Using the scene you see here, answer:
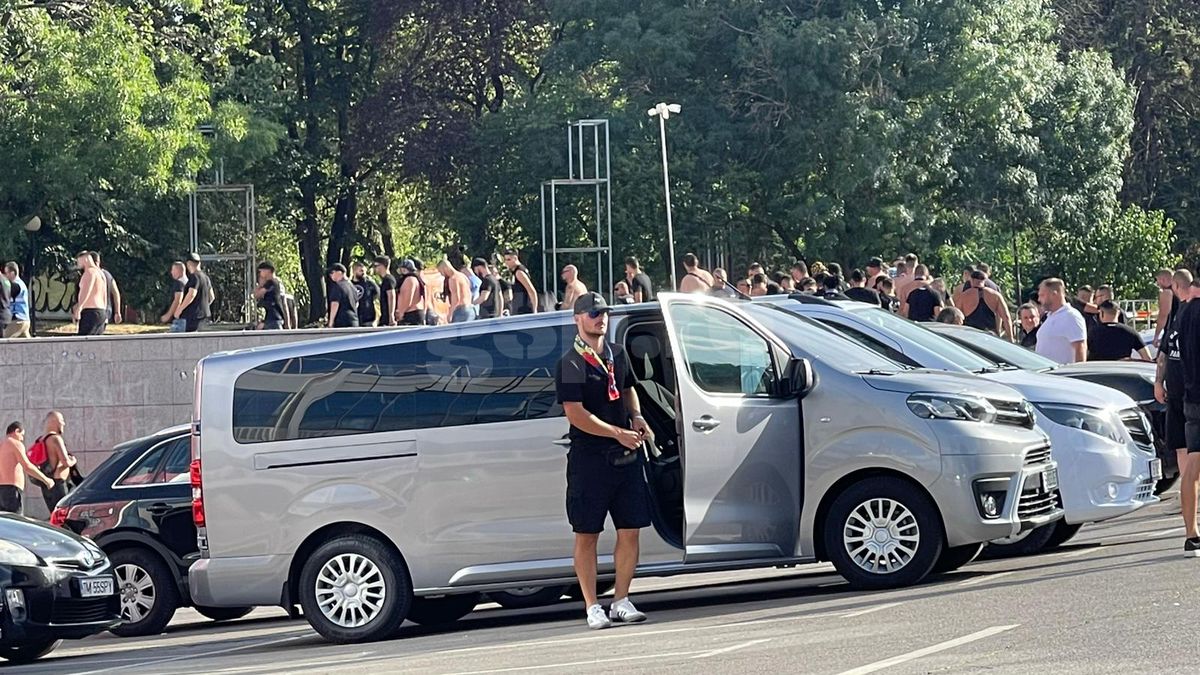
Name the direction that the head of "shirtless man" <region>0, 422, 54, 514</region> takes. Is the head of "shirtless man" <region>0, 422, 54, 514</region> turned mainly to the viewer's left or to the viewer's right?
to the viewer's right

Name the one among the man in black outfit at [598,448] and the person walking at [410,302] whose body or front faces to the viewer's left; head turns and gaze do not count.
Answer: the person walking

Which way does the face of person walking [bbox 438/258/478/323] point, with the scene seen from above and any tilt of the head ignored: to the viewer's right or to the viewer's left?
to the viewer's left

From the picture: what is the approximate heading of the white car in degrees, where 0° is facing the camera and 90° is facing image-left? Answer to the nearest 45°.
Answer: approximately 315°

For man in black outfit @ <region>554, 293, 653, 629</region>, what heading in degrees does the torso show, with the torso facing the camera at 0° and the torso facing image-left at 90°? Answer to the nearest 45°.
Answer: approximately 315°

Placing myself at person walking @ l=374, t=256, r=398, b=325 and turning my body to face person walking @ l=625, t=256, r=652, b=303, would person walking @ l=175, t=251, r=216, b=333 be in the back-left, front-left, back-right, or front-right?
back-right

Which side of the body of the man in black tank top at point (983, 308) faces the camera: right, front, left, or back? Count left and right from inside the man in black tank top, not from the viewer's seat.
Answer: back

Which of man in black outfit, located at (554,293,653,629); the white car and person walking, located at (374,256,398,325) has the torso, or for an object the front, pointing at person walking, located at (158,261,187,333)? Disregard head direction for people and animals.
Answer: person walking, located at (374,256,398,325)

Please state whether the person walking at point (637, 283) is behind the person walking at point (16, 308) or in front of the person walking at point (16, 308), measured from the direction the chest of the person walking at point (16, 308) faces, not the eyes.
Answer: behind

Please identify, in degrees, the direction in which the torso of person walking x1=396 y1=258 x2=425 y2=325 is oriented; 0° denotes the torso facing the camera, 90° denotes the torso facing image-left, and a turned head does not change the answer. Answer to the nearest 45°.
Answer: approximately 90°

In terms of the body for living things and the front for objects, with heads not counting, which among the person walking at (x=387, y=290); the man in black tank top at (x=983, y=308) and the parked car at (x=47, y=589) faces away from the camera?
the man in black tank top
